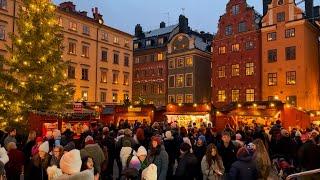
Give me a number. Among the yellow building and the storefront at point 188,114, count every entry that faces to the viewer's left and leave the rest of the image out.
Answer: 0

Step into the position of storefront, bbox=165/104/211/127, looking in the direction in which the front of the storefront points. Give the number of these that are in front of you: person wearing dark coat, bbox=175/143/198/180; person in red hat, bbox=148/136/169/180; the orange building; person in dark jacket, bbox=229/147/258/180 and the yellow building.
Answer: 3

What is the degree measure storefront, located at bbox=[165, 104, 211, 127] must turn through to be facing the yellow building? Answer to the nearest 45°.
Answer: approximately 135° to its right

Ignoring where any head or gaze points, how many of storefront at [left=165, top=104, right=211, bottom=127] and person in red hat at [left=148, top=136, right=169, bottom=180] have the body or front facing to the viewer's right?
0

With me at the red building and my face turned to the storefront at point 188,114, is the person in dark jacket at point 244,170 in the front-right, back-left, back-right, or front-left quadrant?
front-left

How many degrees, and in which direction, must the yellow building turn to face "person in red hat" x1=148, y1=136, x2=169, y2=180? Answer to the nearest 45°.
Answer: approximately 45° to its right

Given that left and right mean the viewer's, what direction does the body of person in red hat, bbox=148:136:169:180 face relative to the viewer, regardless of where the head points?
facing the viewer and to the left of the viewer

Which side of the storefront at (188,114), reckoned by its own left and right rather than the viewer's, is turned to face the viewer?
front

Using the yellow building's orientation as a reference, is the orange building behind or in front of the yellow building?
in front

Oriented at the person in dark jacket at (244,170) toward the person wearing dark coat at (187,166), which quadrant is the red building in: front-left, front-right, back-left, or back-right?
front-right

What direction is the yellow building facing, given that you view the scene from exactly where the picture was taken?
facing the viewer and to the right of the viewer

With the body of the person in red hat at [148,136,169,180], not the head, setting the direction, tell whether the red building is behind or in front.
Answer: behind

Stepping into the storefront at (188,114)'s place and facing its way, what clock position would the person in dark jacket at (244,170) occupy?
The person in dark jacket is roughly at 12 o'clock from the storefront.

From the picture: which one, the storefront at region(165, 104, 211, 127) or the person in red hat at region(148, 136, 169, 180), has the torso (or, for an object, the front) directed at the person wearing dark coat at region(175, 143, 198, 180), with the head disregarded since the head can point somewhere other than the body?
the storefront

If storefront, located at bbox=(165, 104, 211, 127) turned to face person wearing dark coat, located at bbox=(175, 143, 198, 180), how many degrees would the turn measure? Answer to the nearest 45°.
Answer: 0° — it already faces them

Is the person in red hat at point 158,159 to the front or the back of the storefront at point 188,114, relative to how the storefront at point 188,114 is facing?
to the front

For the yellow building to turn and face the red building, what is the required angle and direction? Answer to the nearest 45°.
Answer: approximately 45° to its left
